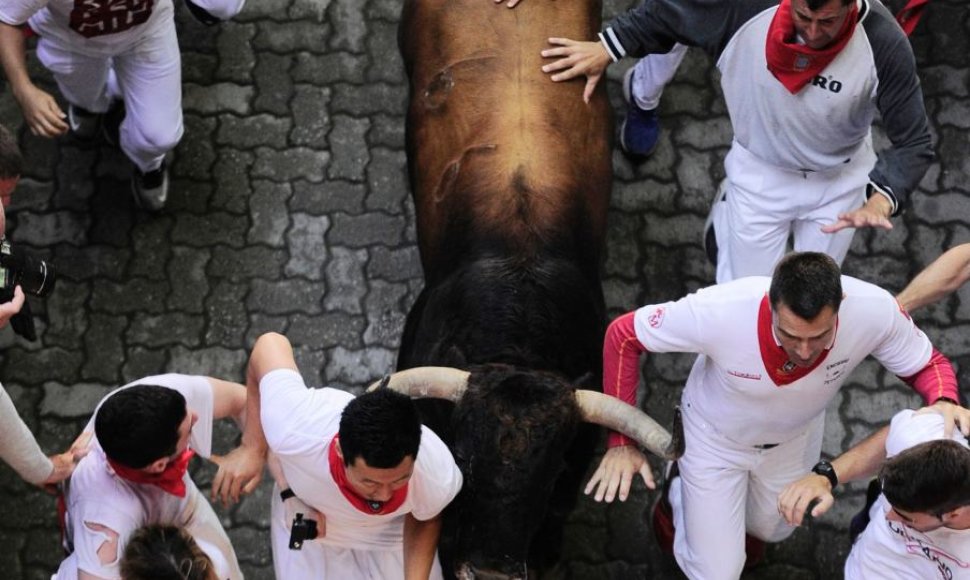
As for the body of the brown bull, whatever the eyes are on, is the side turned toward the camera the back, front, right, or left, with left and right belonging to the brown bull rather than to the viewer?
front

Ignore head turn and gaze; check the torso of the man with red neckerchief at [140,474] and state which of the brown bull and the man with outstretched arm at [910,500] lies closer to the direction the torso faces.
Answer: the man with outstretched arm

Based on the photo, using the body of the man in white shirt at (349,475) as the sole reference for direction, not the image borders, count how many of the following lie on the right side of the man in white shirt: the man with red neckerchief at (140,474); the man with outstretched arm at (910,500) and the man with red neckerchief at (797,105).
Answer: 1

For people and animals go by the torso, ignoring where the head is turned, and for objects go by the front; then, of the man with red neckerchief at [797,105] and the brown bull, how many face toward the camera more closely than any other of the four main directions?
2

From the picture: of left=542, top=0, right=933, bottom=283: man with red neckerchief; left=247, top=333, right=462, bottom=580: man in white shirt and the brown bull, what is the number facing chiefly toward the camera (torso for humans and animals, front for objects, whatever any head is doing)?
3

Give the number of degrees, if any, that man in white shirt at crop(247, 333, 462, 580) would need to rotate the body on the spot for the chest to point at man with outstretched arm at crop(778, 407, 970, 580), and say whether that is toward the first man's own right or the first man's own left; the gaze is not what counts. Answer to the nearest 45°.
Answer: approximately 90° to the first man's own left

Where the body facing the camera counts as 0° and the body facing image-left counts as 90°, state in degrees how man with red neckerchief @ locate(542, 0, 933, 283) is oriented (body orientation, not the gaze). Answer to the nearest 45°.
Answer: approximately 0°

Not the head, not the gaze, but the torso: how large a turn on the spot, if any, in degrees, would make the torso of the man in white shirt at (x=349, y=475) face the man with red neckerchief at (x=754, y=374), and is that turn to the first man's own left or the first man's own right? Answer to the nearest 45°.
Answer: approximately 90° to the first man's own left

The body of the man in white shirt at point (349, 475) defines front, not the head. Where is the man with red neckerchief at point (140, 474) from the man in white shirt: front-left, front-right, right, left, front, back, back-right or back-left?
right

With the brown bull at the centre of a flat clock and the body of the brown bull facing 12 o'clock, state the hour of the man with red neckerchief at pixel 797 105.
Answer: The man with red neckerchief is roughly at 9 o'clock from the brown bull.

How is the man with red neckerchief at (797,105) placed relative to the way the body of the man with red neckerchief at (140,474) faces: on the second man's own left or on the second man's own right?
on the second man's own left

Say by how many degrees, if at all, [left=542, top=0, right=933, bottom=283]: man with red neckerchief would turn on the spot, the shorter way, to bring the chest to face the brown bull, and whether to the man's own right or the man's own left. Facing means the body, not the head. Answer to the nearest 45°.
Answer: approximately 90° to the man's own right
